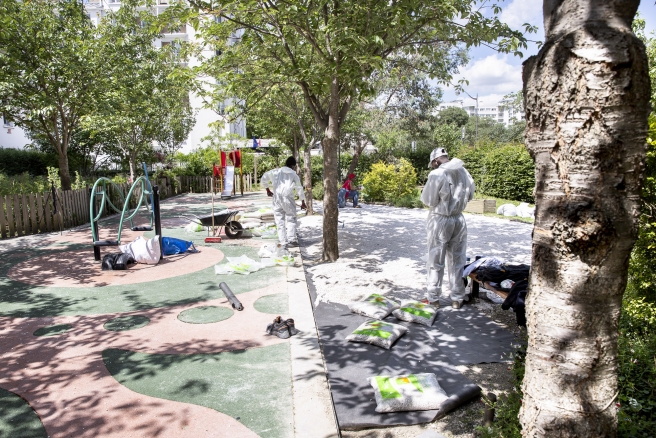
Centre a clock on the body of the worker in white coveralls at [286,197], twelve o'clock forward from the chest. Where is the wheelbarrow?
The wheelbarrow is roughly at 9 o'clock from the worker in white coveralls.

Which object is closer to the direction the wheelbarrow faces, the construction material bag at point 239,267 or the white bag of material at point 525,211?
the white bag of material

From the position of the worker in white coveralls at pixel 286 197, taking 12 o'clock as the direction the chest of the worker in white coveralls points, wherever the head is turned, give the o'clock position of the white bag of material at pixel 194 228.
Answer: The white bag of material is roughly at 9 o'clock from the worker in white coveralls.

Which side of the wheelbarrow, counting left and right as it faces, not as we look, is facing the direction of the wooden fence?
back

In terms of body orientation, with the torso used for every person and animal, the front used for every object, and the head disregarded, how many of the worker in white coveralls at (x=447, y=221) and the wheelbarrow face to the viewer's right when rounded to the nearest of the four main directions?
1

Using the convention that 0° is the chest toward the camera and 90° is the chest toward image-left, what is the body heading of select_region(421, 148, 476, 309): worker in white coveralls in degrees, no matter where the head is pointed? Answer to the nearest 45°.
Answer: approximately 135°

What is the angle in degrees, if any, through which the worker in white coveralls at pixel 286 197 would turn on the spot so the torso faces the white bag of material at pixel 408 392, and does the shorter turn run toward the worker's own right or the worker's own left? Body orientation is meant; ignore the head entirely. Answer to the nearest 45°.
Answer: approximately 135° to the worker's own right

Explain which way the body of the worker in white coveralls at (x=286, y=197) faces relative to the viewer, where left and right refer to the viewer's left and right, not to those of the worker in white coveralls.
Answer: facing away from the viewer and to the right of the viewer

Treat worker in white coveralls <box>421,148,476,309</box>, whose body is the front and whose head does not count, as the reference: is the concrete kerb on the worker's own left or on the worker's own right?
on the worker's own left

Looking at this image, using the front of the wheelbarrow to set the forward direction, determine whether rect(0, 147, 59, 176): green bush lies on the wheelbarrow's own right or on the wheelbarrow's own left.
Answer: on the wheelbarrow's own left

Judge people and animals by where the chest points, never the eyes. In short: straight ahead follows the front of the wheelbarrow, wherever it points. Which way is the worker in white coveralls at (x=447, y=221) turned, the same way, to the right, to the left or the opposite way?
to the left

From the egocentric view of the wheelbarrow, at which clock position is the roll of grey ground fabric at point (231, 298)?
The roll of grey ground fabric is roughly at 3 o'clock from the wheelbarrow.

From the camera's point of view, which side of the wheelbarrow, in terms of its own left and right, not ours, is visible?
right
